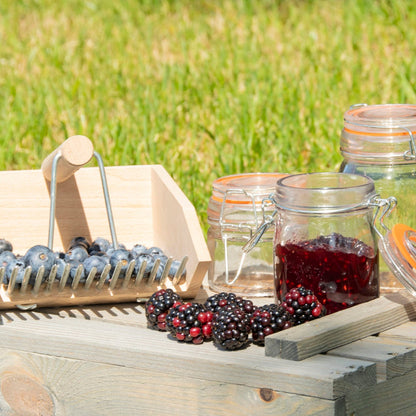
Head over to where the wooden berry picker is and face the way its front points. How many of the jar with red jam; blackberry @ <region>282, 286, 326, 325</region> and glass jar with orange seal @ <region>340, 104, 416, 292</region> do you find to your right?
0

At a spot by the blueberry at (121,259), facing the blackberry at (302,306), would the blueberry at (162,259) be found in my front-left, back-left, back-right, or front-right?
front-left

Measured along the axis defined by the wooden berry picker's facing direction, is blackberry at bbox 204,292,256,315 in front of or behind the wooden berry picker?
in front

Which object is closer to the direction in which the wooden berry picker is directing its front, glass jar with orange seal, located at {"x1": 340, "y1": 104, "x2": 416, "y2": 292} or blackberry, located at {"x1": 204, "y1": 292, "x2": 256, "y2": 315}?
the blackberry

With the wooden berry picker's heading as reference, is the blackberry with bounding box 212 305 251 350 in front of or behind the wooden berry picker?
in front

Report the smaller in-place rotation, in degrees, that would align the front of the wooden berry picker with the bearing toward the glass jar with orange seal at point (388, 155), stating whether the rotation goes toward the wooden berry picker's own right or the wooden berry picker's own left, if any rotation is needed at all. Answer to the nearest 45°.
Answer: approximately 90° to the wooden berry picker's own left

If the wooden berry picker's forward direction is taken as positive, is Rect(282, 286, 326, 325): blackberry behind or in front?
in front

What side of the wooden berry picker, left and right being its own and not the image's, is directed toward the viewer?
front
